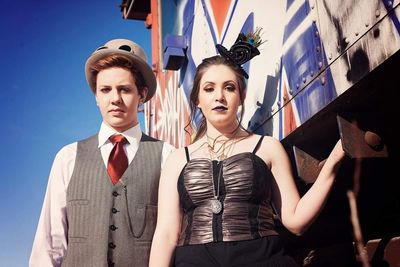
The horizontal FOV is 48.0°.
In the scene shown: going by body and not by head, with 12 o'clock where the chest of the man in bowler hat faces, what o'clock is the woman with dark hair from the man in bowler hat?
The woman with dark hair is roughly at 10 o'clock from the man in bowler hat.

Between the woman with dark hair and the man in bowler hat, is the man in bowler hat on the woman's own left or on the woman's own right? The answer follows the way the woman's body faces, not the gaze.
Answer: on the woman's own right

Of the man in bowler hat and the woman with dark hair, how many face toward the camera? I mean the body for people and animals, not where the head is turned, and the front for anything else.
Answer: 2

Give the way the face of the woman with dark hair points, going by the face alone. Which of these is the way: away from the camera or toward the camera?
toward the camera

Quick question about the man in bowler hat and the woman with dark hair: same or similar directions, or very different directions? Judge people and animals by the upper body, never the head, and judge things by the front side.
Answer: same or similar directions

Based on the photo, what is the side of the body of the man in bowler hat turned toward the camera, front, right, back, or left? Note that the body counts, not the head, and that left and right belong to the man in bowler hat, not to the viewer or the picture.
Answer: front
